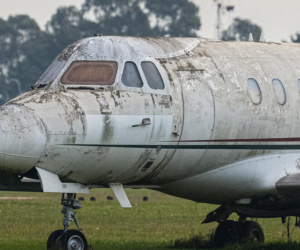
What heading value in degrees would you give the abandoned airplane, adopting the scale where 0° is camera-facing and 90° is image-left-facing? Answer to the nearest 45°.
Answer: approximately 45°
